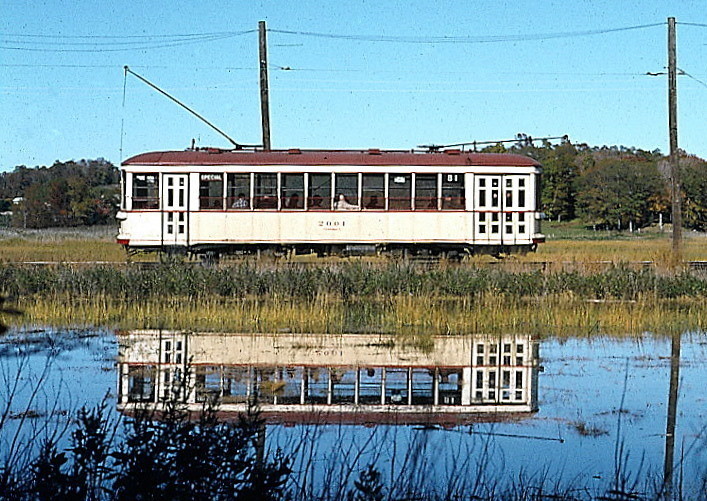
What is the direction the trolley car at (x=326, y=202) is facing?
to the viewer's right
